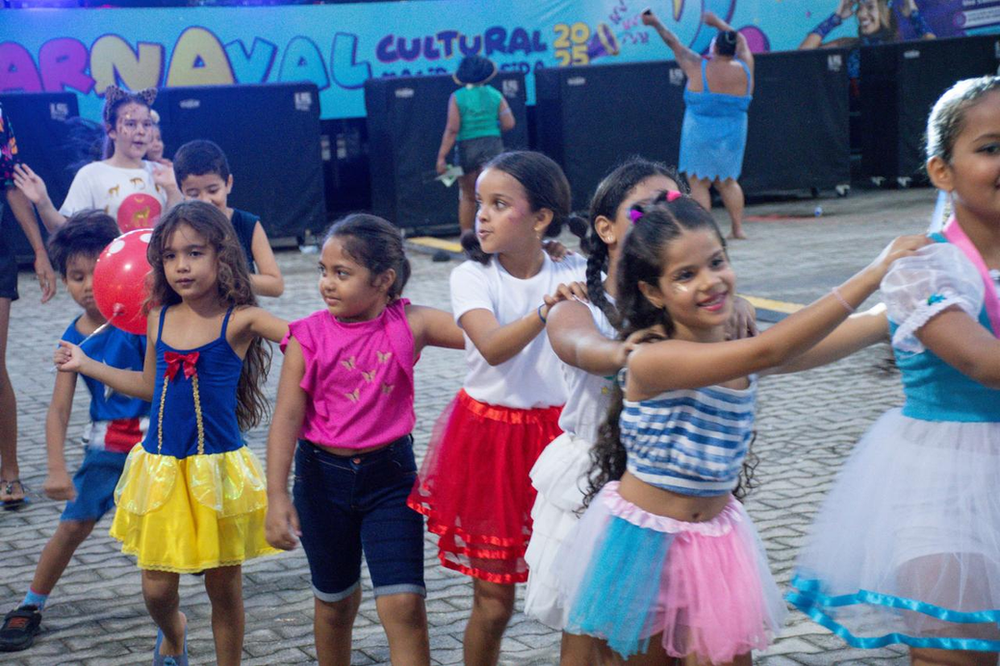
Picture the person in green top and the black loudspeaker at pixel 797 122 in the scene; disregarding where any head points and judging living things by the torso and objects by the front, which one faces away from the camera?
the person in green top

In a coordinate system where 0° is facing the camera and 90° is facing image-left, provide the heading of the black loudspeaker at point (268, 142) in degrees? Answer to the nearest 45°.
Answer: approximately 0°

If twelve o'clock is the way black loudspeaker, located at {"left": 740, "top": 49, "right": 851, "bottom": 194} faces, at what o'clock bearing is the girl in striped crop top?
The girl in striped crop top is roughly at 12 o'clock from the black loudspeaker.

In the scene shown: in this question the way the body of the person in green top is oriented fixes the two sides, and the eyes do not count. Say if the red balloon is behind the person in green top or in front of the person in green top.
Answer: behind

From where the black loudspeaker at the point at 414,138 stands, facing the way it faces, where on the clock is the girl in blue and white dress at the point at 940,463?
The girl in blue and white dress is roughly at 12 o'clock from the black loudspeaker.

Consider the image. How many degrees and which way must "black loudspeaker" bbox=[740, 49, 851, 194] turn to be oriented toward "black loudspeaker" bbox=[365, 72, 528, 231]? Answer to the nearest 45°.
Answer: approximately 45° to its right

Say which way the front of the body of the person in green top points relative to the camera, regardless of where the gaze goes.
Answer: away from the camera

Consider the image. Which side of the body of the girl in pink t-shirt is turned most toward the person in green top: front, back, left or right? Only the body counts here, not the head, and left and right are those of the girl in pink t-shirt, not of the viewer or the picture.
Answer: back
